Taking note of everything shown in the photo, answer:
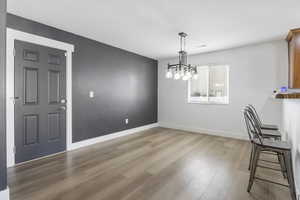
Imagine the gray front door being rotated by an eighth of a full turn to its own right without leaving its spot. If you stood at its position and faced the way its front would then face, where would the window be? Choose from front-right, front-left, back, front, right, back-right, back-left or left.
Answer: left

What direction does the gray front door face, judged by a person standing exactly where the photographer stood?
facing the viewer and to the right of the viewer

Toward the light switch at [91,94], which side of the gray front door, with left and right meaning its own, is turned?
left
